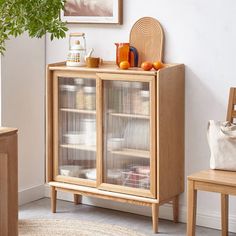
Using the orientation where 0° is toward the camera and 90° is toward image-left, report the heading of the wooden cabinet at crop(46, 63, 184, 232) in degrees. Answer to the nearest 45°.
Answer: approximately 45°

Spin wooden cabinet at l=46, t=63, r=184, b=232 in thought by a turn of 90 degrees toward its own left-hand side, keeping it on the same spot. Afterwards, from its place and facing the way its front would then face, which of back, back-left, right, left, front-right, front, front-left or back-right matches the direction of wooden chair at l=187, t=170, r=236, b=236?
front
